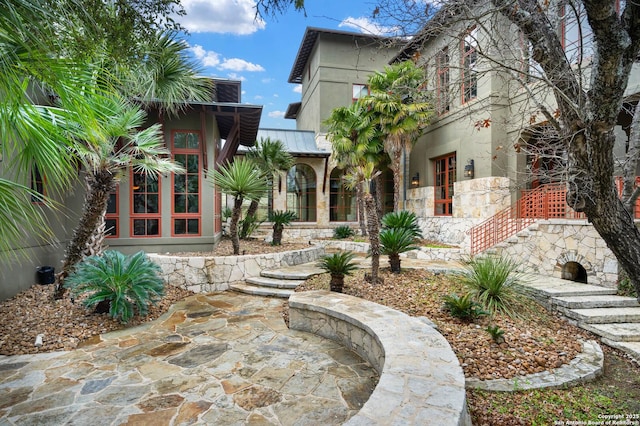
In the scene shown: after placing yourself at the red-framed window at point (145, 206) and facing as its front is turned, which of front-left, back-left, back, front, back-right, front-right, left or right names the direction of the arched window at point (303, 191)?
back-left

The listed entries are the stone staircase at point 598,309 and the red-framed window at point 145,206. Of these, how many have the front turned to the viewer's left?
0

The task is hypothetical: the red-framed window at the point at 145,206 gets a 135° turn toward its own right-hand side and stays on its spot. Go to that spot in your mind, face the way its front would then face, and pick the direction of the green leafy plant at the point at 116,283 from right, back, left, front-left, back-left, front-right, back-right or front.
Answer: back-left

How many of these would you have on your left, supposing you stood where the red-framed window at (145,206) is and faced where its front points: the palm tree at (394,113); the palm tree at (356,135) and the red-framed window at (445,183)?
3

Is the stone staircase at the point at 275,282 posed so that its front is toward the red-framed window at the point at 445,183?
no

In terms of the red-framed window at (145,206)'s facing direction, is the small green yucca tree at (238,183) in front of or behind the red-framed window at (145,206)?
in front

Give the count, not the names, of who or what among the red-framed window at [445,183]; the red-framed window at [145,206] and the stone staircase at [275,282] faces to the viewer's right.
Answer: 0

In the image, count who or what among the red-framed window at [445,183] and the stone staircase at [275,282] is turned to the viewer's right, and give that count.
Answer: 0

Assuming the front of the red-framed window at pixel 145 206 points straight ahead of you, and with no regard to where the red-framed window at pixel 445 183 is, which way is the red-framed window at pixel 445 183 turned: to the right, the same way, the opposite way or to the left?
to the right

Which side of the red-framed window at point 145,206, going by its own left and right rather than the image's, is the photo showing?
front

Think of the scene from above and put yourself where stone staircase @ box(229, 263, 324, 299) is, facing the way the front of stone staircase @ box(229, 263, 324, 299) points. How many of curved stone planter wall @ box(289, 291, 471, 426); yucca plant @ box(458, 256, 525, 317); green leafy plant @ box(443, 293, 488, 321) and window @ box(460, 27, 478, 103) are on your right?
0

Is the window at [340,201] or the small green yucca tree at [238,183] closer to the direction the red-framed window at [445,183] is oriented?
the small green yucca tree
